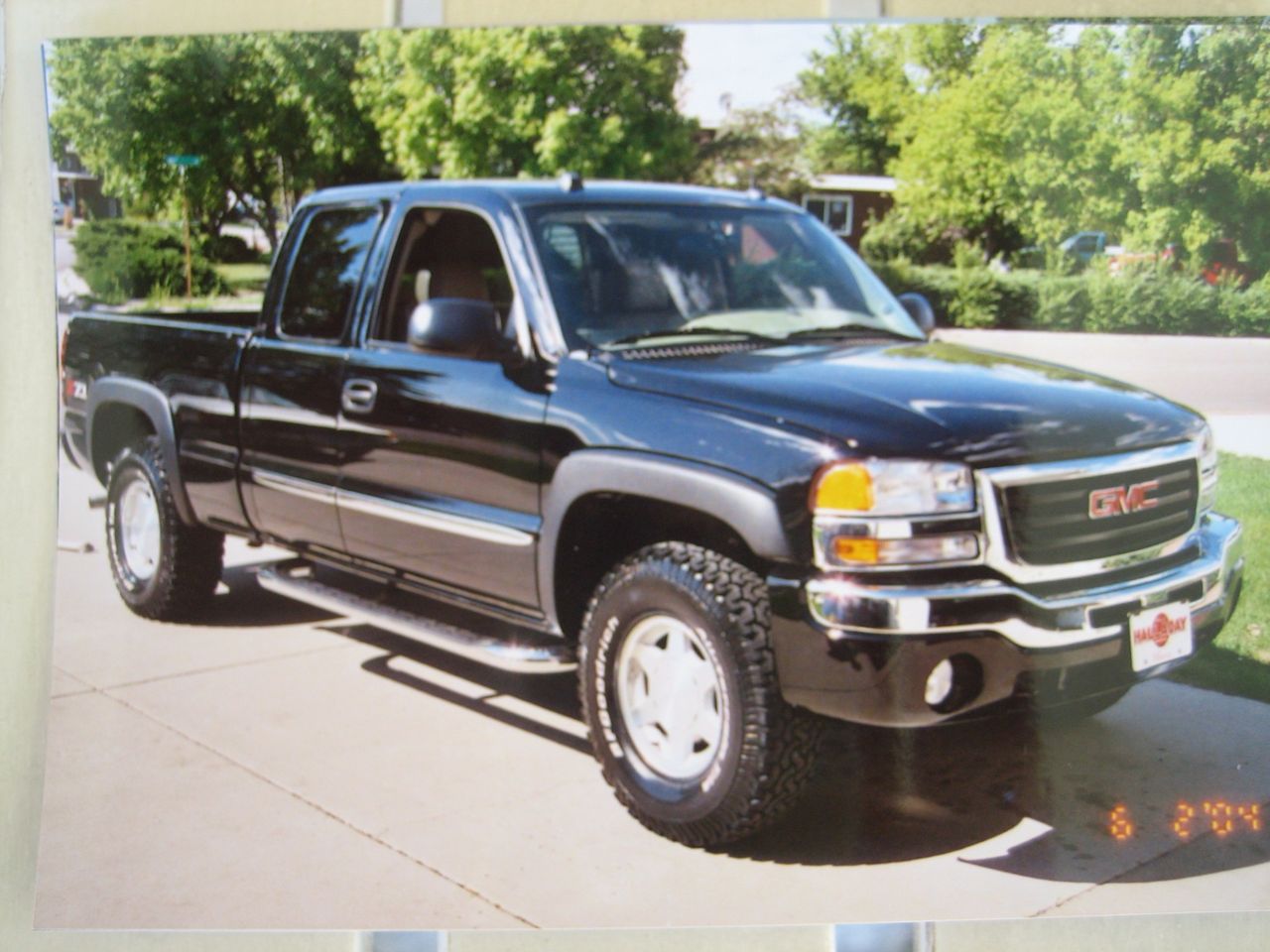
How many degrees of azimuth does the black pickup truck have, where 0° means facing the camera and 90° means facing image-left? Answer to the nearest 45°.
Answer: approximately 315°

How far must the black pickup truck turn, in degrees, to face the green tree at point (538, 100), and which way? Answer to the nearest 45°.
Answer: approximately 180°

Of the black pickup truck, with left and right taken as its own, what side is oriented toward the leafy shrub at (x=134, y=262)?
back

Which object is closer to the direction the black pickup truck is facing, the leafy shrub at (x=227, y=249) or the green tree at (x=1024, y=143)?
the green tree

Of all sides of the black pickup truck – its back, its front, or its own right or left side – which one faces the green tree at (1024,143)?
left

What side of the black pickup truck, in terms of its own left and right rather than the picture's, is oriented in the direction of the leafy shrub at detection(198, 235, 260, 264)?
back

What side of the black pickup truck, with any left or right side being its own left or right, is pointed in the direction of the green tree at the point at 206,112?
back

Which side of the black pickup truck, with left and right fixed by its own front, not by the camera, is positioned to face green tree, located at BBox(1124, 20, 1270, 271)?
left
